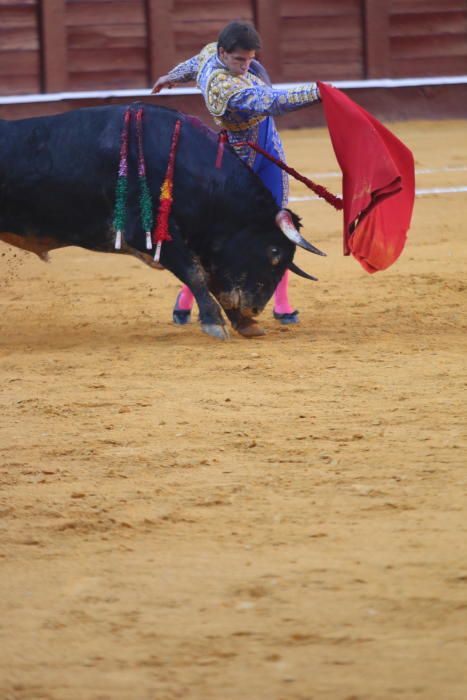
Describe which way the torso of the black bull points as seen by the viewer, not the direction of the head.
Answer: to the viewer's right
